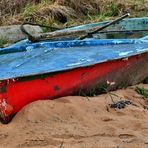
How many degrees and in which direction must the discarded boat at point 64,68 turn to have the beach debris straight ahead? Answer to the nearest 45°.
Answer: approximately 135° to its left

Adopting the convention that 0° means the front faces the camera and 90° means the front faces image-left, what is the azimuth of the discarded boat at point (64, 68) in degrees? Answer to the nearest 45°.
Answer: approximately 45°
